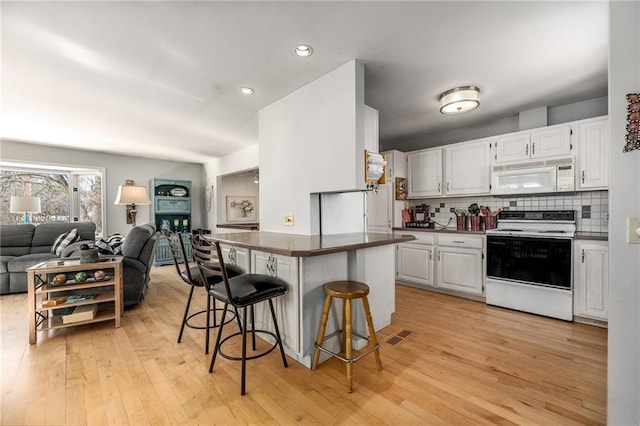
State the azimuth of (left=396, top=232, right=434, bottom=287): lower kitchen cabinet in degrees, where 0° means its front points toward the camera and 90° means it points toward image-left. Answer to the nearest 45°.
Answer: approximately 45°

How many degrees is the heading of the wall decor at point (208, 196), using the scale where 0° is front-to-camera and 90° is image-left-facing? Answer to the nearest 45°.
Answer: approximately 45°

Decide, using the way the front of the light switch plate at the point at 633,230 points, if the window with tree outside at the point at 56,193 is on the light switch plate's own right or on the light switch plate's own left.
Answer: on the light switch plate's own right

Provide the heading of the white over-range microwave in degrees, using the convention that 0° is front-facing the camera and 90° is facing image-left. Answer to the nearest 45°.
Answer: approximately 0°

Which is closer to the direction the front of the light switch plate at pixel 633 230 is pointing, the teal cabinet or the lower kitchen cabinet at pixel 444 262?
the teal cabinet
